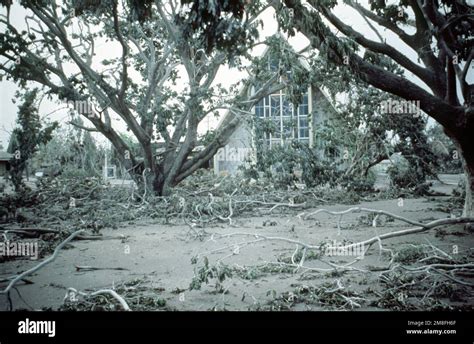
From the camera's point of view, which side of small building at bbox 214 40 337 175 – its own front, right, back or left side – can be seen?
front

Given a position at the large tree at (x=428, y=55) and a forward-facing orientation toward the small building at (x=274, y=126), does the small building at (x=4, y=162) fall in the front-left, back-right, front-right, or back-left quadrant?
front-left

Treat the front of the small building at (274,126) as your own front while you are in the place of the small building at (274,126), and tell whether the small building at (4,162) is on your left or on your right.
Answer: on your right

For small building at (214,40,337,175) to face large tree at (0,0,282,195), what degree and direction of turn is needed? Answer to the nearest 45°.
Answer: approximately 90° to its right

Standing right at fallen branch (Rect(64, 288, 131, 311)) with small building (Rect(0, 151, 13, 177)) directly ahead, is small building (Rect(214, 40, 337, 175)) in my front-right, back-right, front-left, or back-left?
front-right

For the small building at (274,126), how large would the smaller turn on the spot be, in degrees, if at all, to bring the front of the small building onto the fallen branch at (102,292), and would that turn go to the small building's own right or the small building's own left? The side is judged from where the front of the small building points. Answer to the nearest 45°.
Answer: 0° — it already faces it

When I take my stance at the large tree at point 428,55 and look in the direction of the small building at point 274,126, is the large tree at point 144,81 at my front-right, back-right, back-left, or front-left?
front-left

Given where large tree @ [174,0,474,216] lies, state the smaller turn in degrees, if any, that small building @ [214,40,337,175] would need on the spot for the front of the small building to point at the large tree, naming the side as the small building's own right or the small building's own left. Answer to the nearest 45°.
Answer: approximately 45° to the small building's own left
